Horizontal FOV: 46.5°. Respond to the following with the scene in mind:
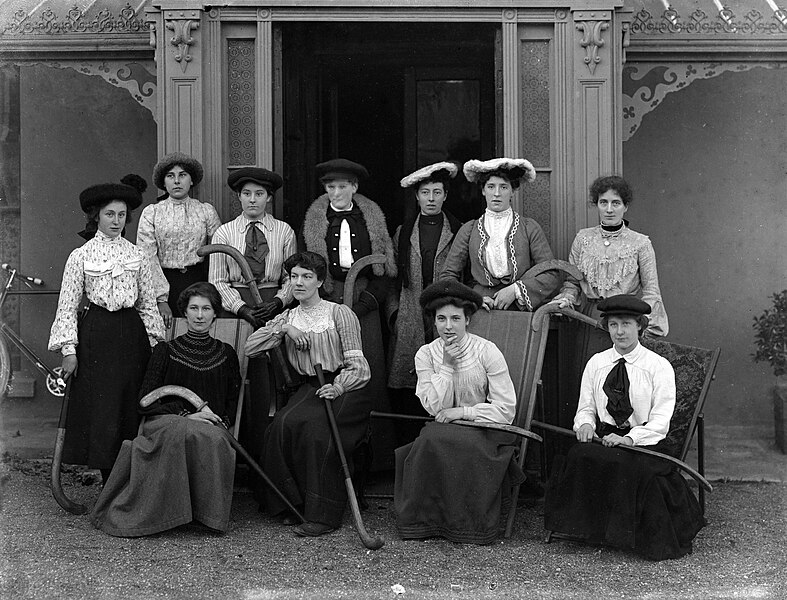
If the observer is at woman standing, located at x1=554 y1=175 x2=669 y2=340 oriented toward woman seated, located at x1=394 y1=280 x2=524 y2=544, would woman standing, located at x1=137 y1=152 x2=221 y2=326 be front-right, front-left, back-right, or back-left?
front-right

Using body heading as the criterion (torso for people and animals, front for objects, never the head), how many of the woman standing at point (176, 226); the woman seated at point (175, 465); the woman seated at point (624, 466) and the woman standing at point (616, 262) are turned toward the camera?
4

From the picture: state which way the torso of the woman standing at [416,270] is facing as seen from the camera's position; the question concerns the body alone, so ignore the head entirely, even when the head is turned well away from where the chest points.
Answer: toward the camera

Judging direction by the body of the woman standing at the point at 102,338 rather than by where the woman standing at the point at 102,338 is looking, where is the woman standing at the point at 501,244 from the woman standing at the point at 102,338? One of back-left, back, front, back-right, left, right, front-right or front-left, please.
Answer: front-left

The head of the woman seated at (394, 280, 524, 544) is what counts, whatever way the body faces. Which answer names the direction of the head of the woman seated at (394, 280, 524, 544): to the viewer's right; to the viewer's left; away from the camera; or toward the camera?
toward the camera

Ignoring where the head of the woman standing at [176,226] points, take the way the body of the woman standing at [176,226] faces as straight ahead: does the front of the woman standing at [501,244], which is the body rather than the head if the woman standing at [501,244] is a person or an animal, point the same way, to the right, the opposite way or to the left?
the same way

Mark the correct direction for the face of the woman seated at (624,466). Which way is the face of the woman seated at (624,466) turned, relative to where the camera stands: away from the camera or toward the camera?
toward the camera

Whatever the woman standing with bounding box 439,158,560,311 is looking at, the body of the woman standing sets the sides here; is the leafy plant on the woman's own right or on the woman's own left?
on the woman's own left

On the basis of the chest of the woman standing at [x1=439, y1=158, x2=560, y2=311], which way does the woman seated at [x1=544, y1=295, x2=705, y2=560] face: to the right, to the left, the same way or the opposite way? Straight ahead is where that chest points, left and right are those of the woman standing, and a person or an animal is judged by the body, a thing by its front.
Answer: the same way

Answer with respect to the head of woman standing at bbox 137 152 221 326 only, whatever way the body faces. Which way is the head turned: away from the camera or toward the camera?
toward the camera

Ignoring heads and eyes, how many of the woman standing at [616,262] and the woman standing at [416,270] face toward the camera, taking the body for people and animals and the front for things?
2

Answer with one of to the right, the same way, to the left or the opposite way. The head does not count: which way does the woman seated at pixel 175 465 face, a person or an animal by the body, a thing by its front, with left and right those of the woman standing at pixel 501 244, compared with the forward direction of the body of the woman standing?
the same way

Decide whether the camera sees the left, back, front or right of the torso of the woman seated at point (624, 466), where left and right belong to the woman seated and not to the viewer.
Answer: front

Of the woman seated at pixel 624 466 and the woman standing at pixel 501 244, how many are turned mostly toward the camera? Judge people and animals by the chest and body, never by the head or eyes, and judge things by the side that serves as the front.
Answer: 2

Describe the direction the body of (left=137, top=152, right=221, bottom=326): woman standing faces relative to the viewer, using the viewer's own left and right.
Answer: facing the viewer
